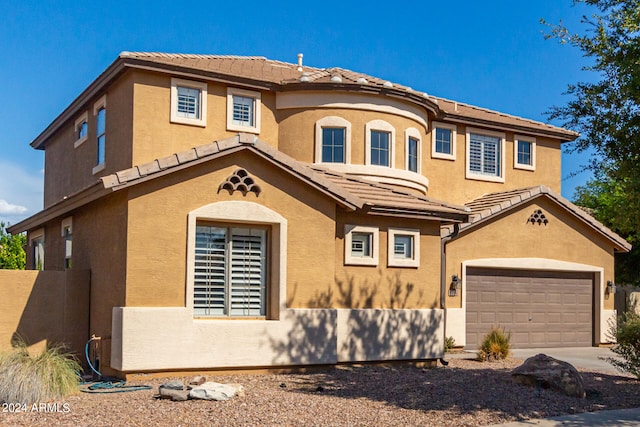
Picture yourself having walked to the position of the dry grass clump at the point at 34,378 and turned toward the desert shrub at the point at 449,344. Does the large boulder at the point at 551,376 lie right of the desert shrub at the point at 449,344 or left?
right

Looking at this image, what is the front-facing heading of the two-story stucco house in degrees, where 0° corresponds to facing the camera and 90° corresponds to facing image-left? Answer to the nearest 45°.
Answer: approximately 315°

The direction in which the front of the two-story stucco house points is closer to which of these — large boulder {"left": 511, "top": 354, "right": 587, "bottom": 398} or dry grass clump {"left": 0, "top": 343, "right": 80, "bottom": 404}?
the large boulder

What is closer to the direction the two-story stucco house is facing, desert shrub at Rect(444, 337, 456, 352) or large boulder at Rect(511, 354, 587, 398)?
the large boulder

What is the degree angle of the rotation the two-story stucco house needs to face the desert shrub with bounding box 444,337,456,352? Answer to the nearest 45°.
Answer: approximately 90° to its left

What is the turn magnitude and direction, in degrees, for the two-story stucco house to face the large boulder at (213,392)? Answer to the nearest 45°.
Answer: approximately 45° to its right

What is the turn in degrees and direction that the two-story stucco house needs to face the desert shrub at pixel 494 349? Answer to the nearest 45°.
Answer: approximately 45° to its left
